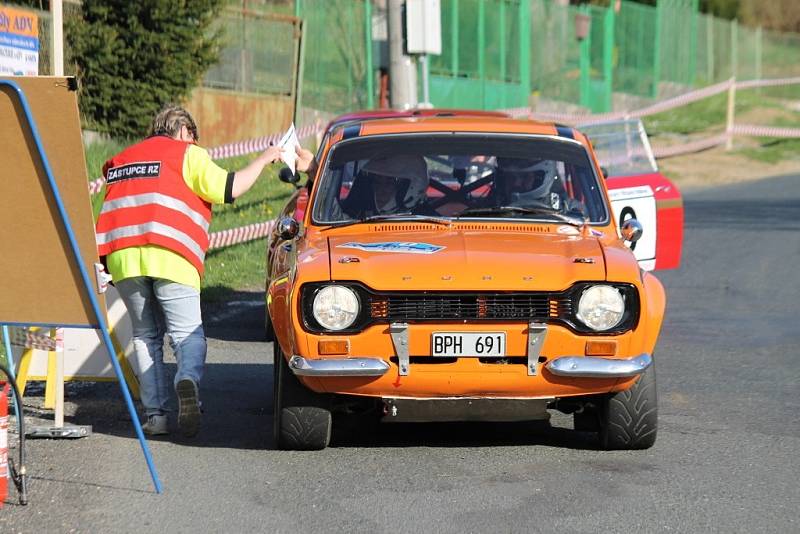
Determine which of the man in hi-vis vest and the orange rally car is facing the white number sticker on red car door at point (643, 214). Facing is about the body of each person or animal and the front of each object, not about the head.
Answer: the man in hi-vis vest

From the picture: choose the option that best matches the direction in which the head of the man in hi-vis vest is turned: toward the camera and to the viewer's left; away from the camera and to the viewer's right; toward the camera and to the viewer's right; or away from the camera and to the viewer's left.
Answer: away from the camera and to the viewer's right

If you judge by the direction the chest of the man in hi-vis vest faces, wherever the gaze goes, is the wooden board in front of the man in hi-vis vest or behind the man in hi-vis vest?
behind

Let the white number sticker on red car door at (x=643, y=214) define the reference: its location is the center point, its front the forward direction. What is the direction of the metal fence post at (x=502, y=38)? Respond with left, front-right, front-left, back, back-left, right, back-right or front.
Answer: back

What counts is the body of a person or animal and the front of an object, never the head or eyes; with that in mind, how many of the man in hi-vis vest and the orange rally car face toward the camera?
1

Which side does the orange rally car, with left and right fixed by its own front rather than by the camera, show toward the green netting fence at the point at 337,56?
back

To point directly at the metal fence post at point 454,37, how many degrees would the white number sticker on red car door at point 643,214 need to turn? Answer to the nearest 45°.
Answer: approximately 180°

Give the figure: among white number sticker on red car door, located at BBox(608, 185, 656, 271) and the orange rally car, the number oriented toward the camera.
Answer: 2

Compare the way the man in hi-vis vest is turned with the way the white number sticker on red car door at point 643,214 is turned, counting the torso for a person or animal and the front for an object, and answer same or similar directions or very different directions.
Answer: very different directions

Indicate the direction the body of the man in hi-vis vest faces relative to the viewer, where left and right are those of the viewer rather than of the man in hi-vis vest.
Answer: facing away from the viewer and to the right of the viewer

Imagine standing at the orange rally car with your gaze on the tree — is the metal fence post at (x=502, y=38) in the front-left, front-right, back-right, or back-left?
front-right

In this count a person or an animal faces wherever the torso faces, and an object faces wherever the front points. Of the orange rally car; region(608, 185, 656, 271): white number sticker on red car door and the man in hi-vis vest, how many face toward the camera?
2

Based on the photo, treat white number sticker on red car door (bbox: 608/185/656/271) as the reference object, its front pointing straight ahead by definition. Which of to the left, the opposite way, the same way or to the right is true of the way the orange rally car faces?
the same way

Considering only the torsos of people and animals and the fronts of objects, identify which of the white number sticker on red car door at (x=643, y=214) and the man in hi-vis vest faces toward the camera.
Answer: the white number sticker on red car door

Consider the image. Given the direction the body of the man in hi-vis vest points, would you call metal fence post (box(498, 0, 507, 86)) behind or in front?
in front

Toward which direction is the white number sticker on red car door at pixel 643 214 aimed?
toward the camera

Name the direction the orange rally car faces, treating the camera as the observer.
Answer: facing the viewer
